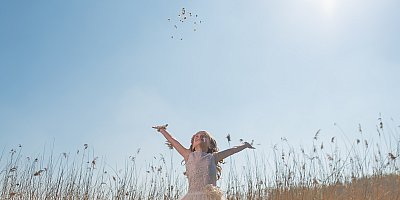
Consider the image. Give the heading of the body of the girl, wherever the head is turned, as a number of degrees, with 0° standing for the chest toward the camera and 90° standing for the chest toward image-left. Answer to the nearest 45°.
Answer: approximately 0°
